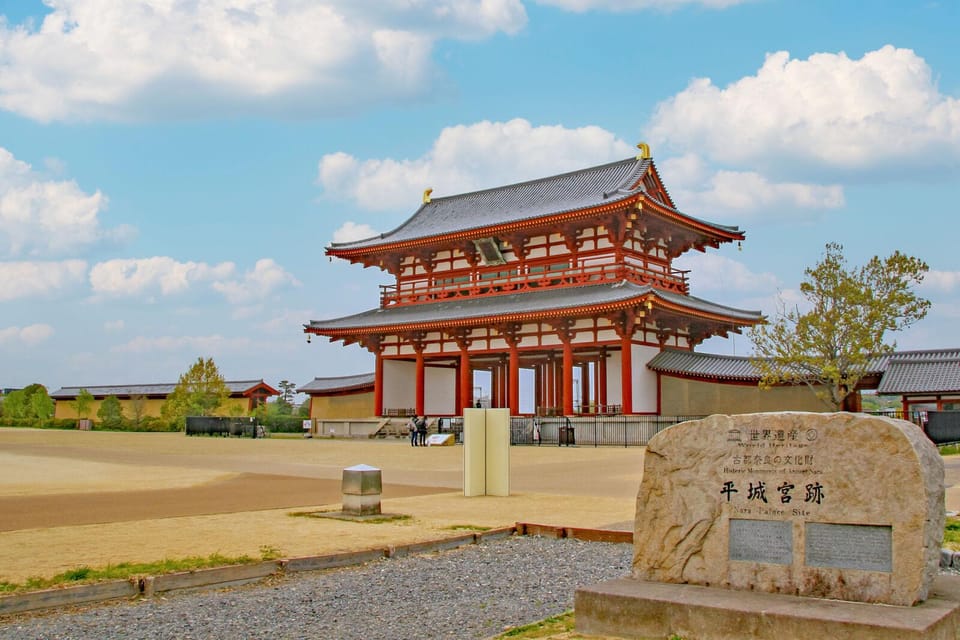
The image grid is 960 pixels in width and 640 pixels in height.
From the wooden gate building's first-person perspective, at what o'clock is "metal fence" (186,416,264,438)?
The metal fence is roughly at 2 o'clock from the wooden gate building.

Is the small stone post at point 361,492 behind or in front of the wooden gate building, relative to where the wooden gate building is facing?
in front

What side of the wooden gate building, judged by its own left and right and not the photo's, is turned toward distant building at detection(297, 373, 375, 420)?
right

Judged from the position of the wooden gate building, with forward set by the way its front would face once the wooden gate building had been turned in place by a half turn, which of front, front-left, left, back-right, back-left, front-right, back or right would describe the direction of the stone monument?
back-right

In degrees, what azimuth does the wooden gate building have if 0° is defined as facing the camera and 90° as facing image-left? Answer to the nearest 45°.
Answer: approximately 45°

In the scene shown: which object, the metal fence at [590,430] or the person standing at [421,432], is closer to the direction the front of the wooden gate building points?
the person standing
